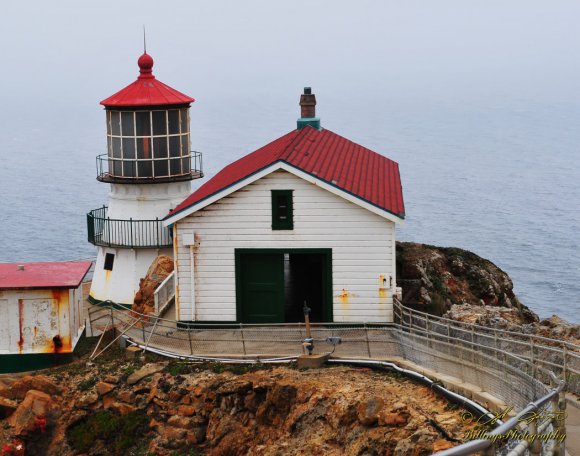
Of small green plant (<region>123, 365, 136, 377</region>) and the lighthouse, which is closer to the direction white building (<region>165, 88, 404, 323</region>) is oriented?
the small green plant

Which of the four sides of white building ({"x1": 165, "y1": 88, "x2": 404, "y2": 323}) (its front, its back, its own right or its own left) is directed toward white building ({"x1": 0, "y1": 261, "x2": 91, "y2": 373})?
right

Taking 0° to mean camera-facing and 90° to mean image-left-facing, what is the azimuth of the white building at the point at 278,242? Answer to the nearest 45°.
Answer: approximately 0°

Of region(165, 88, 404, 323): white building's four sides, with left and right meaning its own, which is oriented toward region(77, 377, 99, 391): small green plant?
front

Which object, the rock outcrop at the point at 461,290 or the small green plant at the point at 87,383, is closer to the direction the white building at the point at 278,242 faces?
the small green plant

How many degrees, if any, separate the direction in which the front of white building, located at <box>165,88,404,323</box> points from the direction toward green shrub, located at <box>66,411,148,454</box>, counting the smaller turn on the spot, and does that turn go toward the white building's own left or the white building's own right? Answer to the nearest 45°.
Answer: approximately 45° to the white building's own right
